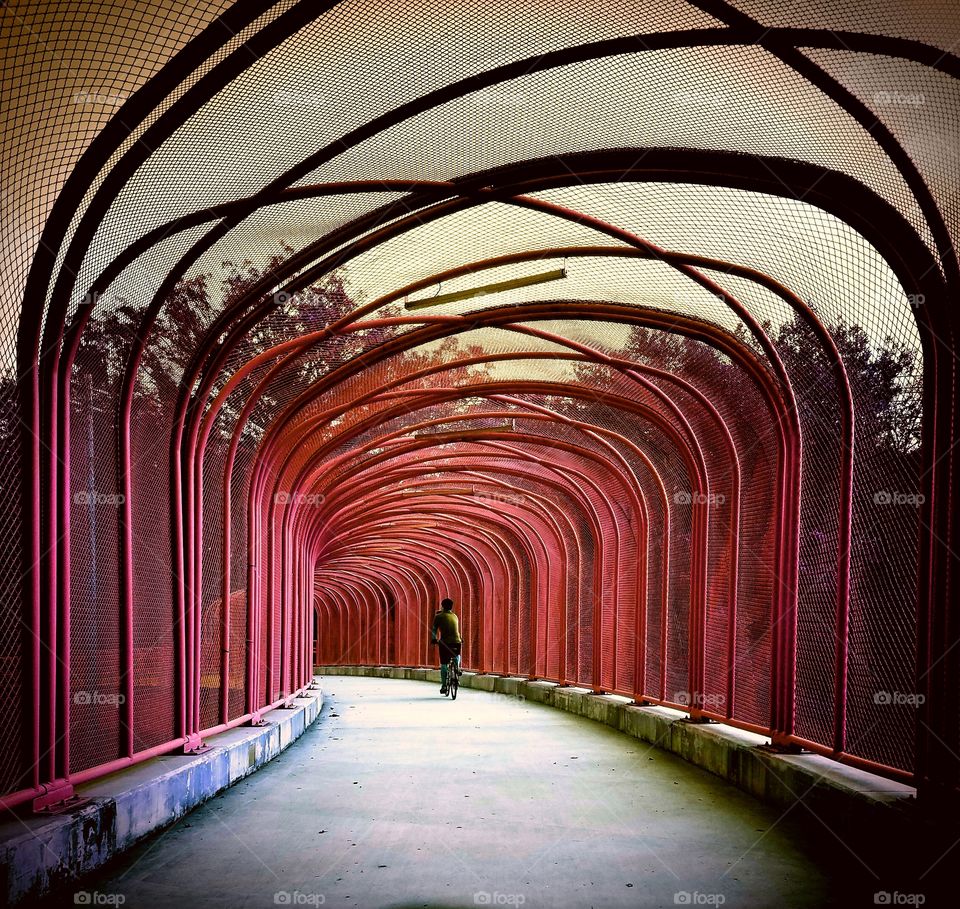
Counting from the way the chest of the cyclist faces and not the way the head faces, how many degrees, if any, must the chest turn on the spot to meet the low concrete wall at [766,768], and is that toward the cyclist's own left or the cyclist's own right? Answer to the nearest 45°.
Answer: approximately 180°

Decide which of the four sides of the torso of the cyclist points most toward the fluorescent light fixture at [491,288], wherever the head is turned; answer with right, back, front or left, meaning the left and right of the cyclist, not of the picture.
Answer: back

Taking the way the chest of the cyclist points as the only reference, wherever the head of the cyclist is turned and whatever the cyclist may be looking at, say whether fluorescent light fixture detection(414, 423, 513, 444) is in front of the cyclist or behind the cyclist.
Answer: behind

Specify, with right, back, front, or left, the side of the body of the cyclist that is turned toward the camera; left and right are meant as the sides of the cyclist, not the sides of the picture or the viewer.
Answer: back

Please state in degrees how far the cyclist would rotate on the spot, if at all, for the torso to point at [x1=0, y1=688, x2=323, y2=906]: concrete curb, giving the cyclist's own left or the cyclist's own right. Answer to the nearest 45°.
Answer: approximately 180°
